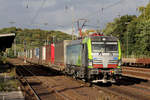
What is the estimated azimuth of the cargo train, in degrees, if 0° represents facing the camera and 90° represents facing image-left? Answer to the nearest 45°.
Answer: approximately 0°
